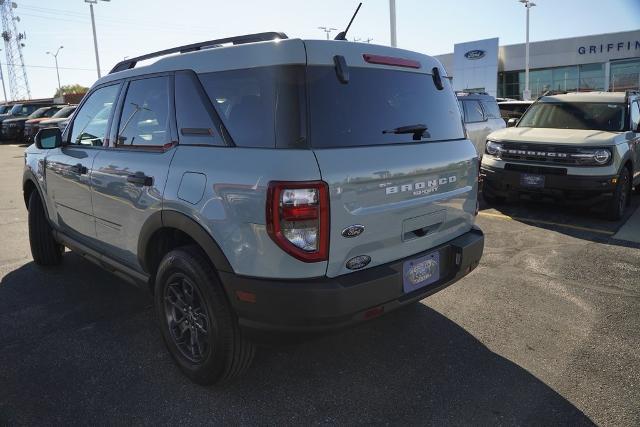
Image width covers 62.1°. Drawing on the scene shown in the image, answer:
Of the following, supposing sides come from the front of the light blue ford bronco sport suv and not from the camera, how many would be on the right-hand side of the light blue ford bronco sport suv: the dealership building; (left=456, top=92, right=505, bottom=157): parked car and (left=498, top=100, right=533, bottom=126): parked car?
3

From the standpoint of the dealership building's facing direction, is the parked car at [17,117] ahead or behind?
ahead

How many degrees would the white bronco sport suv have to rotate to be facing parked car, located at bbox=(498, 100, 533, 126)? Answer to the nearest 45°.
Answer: approximately 135° to its right

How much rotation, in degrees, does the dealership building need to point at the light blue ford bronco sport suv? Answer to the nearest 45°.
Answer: approximately 45° to its left

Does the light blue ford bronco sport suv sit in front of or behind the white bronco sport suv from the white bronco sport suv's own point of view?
in front

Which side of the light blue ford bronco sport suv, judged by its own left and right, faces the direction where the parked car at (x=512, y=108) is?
right

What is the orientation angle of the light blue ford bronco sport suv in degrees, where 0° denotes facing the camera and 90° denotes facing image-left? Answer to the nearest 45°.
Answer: approximately 135°

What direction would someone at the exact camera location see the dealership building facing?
facing the viewer and to the left of the viewer
